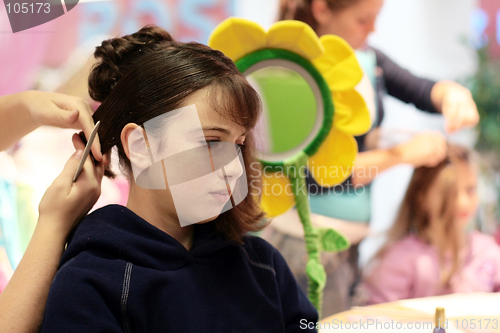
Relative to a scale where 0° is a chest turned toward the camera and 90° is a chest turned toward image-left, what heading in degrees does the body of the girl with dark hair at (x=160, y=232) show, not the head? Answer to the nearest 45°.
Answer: approximately 315°

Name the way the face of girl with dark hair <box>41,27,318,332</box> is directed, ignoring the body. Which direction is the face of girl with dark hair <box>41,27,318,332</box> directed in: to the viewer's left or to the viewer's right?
to the viewer's right
